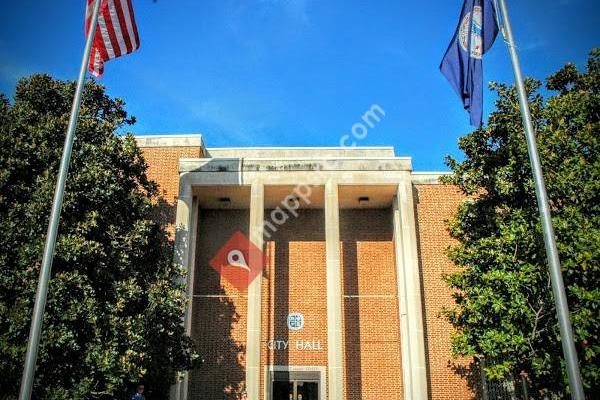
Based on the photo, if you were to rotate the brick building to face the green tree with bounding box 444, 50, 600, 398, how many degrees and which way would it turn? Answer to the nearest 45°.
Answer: approximately 45° to its left

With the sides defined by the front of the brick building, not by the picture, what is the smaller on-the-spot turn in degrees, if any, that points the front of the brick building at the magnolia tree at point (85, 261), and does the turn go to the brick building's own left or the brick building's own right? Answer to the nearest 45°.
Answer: approximately 45° to the brick building's own right

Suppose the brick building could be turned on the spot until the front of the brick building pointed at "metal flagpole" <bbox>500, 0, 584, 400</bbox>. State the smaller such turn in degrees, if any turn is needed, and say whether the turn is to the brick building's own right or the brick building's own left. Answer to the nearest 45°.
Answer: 0° — it already faces it

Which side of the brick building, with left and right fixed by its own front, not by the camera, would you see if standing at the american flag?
front

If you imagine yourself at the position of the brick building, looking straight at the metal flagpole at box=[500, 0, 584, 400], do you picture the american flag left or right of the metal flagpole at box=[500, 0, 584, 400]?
right

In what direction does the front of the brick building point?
toward the camera

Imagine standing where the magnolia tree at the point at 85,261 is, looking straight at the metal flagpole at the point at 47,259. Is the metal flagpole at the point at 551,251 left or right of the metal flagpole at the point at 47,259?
left

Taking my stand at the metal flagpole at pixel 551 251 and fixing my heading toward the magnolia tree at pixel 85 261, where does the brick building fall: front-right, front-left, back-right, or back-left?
front-right

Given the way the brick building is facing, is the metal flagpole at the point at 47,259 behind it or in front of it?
in front
